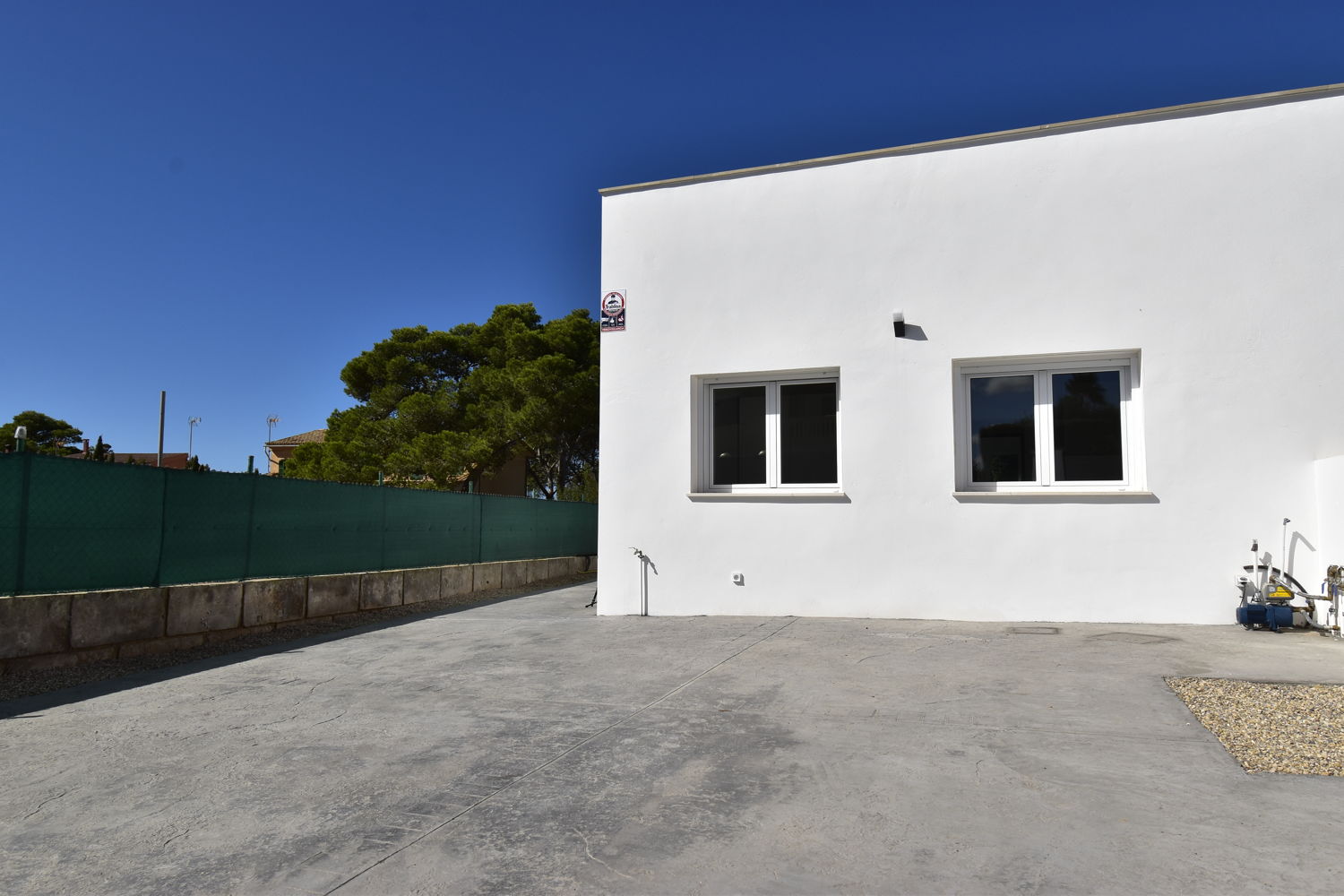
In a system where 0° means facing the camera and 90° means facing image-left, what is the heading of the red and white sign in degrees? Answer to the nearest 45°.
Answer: approximately 0°

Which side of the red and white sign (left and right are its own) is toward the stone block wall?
right

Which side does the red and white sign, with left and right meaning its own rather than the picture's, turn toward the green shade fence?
right
